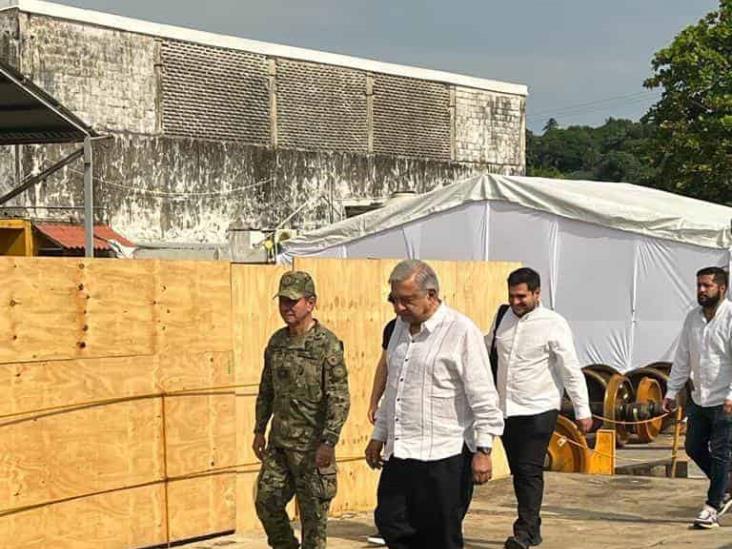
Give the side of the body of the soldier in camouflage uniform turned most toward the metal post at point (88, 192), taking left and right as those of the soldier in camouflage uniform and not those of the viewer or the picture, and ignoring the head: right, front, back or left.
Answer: right

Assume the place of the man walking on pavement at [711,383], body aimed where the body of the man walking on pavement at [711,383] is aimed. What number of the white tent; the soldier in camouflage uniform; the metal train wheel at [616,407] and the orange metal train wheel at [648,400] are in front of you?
1

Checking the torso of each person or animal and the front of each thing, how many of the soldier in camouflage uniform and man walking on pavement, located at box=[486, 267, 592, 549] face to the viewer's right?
0

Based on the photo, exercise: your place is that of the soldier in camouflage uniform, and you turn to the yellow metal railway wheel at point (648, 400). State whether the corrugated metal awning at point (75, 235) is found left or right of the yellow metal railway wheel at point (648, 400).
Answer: left

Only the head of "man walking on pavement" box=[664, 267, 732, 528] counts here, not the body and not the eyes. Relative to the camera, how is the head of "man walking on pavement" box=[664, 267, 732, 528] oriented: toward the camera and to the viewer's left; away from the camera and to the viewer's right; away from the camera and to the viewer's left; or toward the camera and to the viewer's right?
toward the camera and to the viewer's left

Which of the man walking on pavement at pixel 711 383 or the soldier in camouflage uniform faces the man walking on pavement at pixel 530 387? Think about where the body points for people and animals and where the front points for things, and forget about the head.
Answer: the man walking on pavement at pixel 711 383

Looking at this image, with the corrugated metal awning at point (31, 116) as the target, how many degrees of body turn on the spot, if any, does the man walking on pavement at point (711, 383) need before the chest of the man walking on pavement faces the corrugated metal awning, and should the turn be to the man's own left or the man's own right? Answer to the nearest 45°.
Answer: approximately 45° to the man's own right

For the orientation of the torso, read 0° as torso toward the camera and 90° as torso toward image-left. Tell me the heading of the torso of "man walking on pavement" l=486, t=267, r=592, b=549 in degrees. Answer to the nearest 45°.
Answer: approximately 45°

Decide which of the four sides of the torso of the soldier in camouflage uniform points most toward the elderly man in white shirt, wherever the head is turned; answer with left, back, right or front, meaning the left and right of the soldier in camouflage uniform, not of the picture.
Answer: left

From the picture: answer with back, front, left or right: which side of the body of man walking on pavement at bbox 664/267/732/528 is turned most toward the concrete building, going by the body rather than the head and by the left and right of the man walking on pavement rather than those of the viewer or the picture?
right
